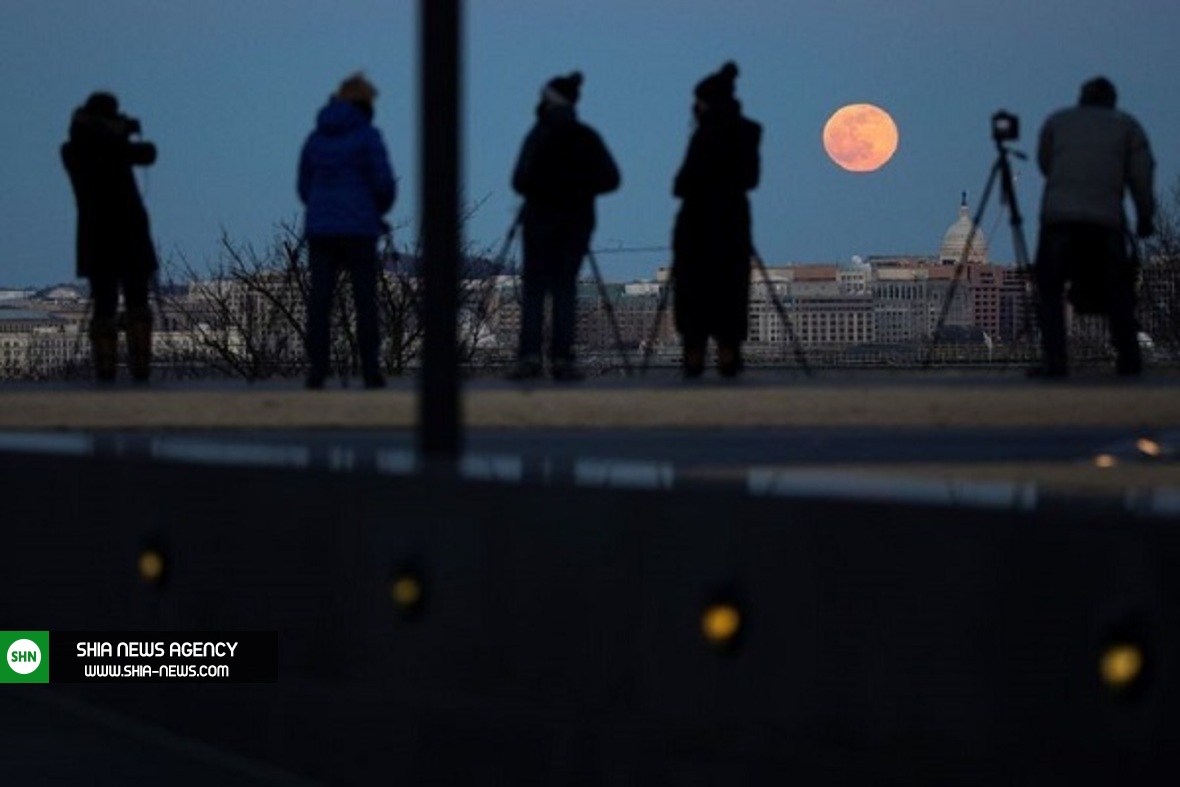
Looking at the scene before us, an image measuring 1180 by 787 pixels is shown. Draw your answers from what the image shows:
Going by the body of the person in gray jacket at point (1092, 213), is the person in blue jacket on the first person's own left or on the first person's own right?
on the first person's own left

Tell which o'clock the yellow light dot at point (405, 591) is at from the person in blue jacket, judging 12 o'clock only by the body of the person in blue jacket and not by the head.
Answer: The yellow light dot is roughly at 6 o'clock from the person in blue jacket.

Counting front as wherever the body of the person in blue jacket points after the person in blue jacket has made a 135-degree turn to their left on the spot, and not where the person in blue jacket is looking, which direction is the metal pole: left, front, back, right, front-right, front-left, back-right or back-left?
front-left

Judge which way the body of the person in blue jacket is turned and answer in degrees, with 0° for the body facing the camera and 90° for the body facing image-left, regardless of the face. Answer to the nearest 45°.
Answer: approximately 180°

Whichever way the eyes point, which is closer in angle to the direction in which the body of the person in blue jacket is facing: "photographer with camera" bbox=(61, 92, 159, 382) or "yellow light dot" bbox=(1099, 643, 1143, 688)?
the photographer with camera

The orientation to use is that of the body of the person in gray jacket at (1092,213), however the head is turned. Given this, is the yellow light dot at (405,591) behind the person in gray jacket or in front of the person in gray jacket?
behind

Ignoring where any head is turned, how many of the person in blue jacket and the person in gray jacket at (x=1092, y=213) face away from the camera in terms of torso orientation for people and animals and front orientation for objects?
2

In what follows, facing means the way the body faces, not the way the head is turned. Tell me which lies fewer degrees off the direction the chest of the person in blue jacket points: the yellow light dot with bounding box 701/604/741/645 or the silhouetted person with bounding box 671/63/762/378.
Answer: the silhouetted person

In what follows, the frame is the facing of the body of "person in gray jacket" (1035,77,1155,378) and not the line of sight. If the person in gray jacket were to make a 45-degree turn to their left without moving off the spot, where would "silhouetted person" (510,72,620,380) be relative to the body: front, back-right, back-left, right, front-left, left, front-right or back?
front-left

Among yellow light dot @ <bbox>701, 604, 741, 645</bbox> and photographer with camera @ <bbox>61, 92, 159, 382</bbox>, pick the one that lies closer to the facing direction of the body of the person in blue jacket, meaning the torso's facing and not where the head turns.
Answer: the photographer with camera

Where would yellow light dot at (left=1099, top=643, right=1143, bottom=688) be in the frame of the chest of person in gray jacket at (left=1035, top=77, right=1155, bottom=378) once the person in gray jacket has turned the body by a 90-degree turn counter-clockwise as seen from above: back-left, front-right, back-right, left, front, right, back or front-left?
left

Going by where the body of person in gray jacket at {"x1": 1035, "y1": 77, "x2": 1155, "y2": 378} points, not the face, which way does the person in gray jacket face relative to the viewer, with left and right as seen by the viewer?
facing away from the viewer

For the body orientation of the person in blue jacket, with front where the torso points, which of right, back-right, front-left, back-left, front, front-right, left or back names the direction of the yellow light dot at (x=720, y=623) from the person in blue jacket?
back
